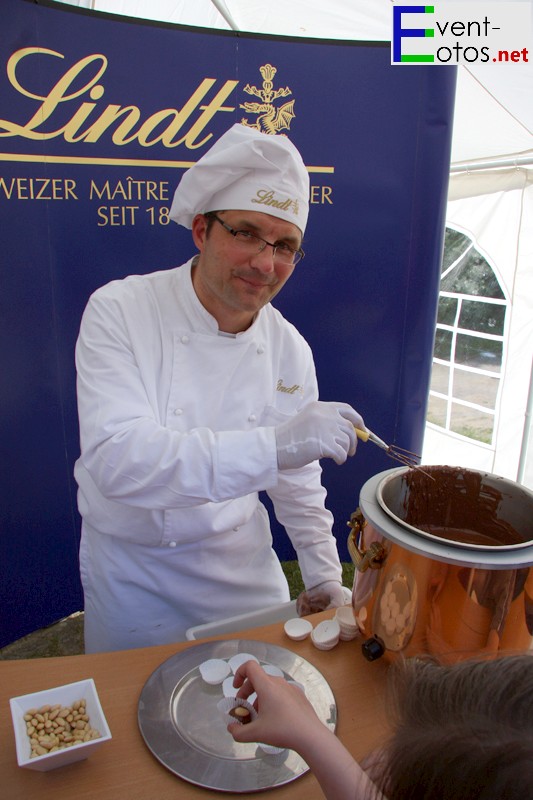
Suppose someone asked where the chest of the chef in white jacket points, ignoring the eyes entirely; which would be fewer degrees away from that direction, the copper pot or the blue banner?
the copper pot

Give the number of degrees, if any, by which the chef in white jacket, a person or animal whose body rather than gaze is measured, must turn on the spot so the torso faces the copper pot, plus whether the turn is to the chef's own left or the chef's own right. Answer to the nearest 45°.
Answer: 0° — they already face it

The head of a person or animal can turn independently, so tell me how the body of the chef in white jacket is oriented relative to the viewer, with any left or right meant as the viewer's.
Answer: facing the viewer and to the right of the viewer

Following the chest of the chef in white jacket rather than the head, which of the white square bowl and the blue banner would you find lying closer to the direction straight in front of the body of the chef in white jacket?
the white square bowl

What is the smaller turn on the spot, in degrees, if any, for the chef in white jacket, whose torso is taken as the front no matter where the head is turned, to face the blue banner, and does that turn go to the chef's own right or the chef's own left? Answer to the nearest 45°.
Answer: approximately 135° to the chef's own left
